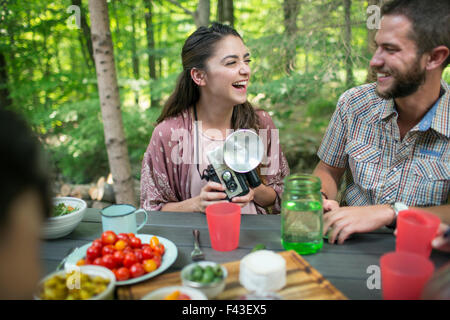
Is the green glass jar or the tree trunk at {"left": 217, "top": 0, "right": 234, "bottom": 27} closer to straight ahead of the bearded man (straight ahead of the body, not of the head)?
the green glass jar

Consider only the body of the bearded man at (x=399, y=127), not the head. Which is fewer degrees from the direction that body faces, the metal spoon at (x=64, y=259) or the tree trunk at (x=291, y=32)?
the metal spoon

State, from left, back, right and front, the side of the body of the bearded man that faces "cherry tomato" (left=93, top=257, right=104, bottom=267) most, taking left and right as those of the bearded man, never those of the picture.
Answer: front

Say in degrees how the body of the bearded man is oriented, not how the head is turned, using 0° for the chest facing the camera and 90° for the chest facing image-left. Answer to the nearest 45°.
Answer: approximately 45°

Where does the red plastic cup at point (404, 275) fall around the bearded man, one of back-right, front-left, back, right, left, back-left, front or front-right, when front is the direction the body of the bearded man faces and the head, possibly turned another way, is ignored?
front-left

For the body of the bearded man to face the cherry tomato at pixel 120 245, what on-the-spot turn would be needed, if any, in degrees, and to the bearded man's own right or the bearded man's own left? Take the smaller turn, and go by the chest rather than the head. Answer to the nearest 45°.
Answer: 0° — they already face it

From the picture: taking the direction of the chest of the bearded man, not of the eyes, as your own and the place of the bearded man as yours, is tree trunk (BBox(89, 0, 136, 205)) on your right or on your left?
on your right

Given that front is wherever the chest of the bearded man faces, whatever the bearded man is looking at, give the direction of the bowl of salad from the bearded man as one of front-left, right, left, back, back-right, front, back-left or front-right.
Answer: front

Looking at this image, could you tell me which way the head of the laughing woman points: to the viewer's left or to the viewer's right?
to the viewer's right

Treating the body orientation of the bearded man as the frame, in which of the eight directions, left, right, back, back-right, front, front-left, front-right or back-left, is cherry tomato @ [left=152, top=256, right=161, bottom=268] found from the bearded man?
front

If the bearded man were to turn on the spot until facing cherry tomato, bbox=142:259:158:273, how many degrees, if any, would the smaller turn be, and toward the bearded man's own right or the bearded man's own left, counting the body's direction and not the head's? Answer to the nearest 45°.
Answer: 0° — they already face it

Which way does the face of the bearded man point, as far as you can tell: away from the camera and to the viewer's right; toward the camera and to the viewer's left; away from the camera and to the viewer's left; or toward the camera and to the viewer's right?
toward the camera and to the viewer's left

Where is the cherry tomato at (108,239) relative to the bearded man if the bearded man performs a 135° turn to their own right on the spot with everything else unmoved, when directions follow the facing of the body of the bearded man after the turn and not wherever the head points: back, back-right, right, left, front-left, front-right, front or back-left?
back-left

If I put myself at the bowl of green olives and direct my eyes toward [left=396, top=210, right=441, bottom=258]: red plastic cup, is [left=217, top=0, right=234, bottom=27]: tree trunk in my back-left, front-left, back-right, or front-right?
front-left

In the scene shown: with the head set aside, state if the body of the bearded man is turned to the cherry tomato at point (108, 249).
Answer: yes

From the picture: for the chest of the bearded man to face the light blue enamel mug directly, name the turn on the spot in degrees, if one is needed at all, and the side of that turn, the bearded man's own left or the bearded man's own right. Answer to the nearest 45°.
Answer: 0° — they already face it

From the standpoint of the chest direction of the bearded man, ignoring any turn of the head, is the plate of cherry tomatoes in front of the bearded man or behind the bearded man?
in front
